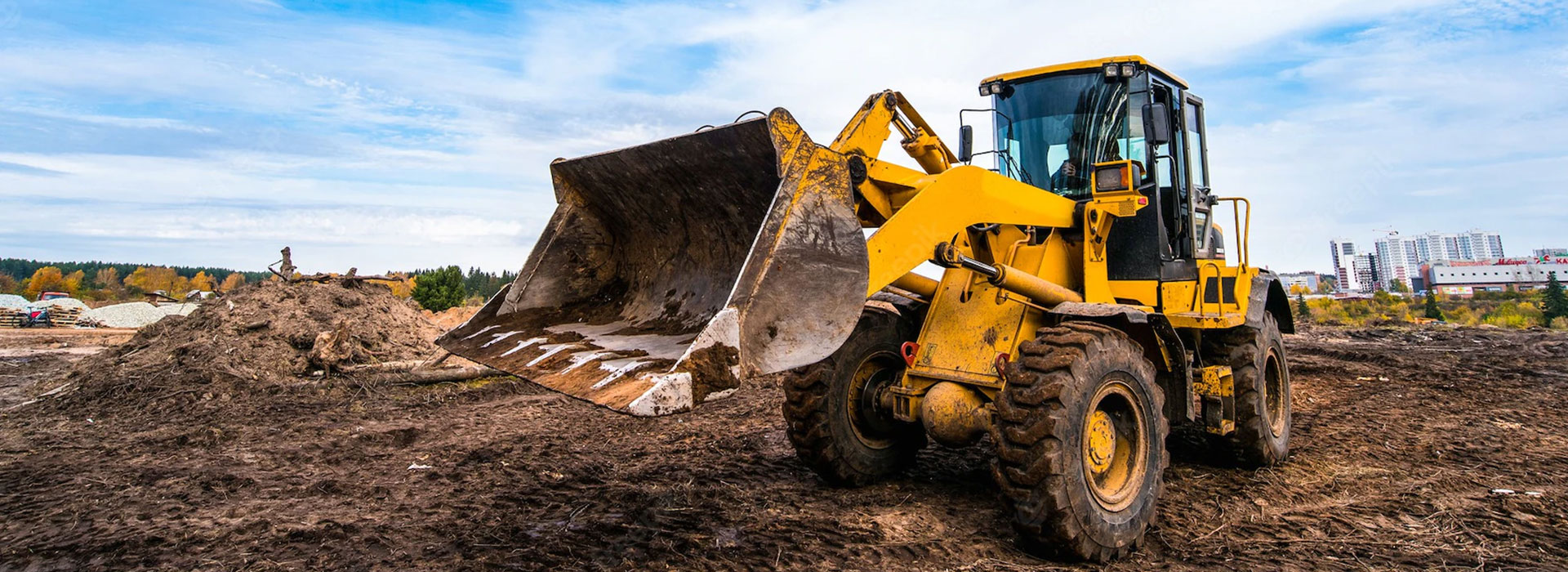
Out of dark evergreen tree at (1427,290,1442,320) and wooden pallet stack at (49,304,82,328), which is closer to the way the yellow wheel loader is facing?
the wooden pallet stack

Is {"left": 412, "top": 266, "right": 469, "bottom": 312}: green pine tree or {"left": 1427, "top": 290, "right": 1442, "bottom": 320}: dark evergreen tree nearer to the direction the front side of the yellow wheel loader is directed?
the green pine tree

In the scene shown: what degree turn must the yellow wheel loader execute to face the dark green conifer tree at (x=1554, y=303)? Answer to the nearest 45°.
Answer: approximately 180°

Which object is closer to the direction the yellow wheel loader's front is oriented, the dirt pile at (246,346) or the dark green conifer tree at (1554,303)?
the dirt pile

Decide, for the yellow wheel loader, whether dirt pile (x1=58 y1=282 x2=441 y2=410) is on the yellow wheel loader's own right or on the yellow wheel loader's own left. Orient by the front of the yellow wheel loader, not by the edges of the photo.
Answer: on the yellow wheel loader's own right

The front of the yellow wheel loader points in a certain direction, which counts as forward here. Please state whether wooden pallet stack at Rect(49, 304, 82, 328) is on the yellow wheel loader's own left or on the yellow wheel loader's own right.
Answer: on the yellow wheel loader's own right

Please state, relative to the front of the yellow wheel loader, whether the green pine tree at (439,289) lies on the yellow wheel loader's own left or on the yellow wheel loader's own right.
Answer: on the yellow wheel loader's own right

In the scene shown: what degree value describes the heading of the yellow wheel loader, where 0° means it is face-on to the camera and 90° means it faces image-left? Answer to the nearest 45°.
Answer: approximately 45°

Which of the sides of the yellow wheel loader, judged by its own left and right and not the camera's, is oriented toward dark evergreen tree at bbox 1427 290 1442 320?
back

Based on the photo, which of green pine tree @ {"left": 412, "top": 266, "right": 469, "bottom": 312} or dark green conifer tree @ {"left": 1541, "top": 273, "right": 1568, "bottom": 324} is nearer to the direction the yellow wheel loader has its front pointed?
the green pine tree

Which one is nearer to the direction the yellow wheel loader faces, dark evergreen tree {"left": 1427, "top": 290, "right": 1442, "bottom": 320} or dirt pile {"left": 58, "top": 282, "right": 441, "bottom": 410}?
the dirt pile
